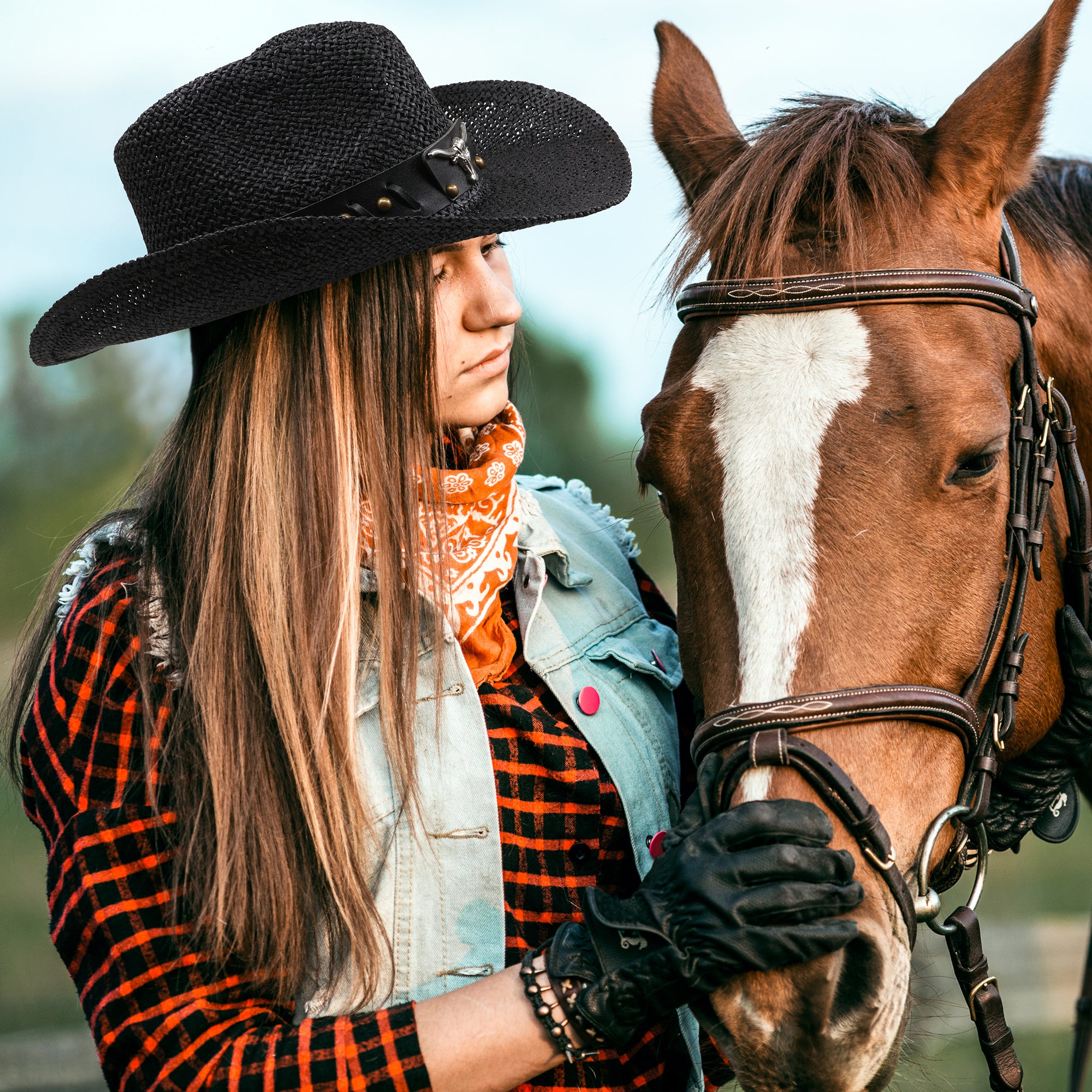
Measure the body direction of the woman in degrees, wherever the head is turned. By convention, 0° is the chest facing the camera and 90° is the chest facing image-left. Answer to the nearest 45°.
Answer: approximately 315°

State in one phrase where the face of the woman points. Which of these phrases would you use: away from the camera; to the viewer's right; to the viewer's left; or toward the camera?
to the viewer's right
